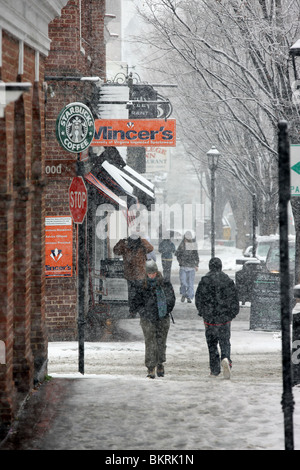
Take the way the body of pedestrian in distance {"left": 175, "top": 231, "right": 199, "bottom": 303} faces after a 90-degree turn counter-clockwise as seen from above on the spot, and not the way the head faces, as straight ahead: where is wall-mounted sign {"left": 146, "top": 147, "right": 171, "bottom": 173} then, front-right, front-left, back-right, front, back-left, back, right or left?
left

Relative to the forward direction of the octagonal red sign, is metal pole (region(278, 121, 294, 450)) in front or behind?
in front

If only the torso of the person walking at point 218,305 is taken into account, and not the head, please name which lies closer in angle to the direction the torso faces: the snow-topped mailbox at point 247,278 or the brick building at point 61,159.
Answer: the snow-topped mailbox

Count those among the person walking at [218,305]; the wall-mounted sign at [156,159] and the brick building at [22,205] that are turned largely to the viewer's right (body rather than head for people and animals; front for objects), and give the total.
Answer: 1

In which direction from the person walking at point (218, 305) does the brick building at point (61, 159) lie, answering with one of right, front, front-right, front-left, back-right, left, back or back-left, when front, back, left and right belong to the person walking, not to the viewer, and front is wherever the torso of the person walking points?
front-left
